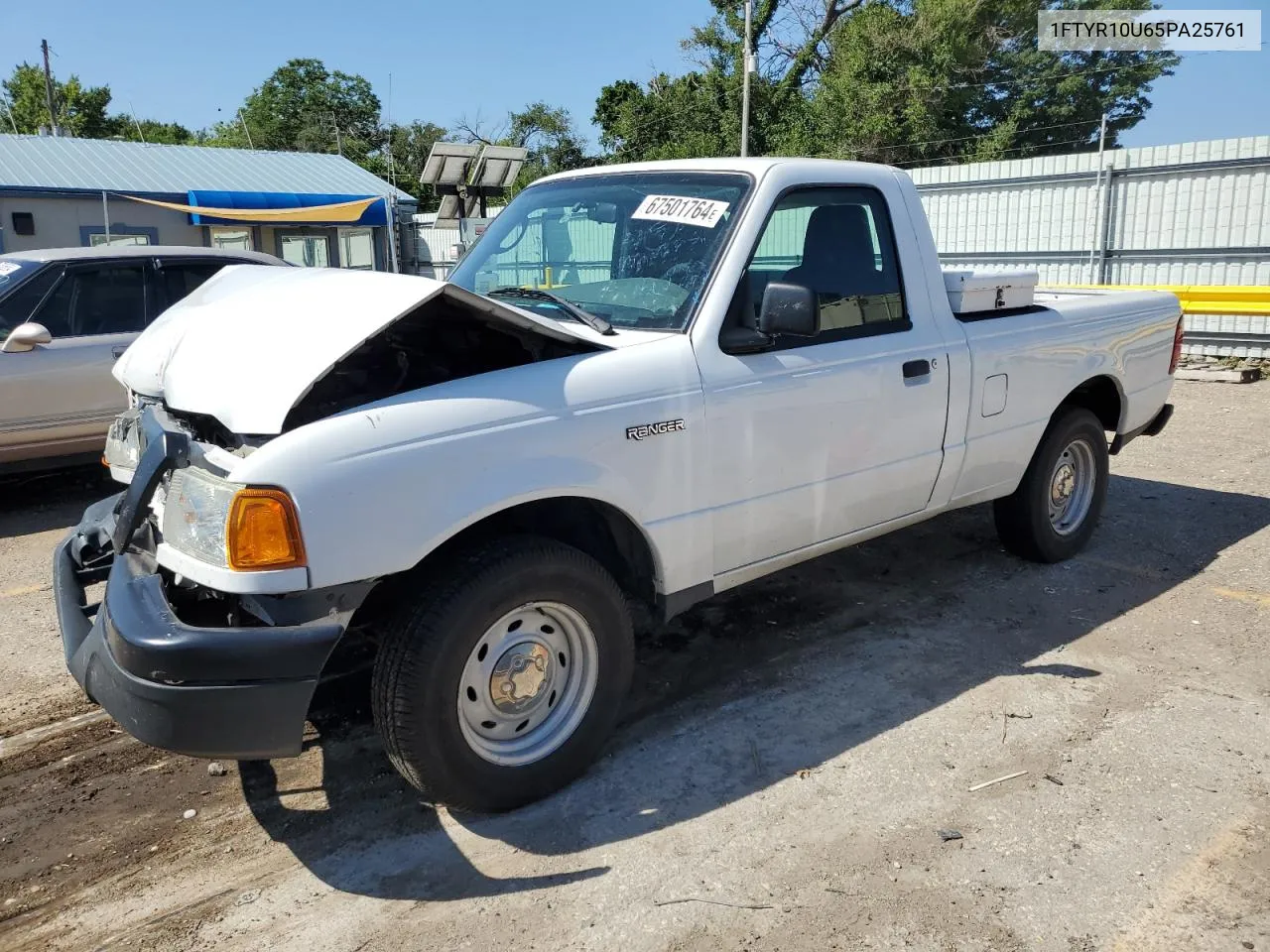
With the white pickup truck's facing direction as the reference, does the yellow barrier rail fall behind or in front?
behind

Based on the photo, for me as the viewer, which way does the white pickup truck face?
facing the viewer and to the left of the viewer

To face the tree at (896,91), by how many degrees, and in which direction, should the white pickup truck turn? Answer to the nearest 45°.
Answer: approximately 135° to its right

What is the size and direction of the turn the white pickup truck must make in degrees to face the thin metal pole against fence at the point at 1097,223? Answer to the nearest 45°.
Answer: approximately 180°

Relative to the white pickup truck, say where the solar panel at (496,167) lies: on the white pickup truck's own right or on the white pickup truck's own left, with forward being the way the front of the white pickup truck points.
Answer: on the white pickup truck's own right

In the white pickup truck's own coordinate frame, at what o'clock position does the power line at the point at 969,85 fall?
The power line is roughly at 5 o'clock from the white pickup truck.

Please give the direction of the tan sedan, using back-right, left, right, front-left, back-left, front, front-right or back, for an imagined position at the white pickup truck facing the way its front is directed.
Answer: right

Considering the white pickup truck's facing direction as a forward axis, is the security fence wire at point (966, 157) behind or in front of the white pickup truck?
behind
